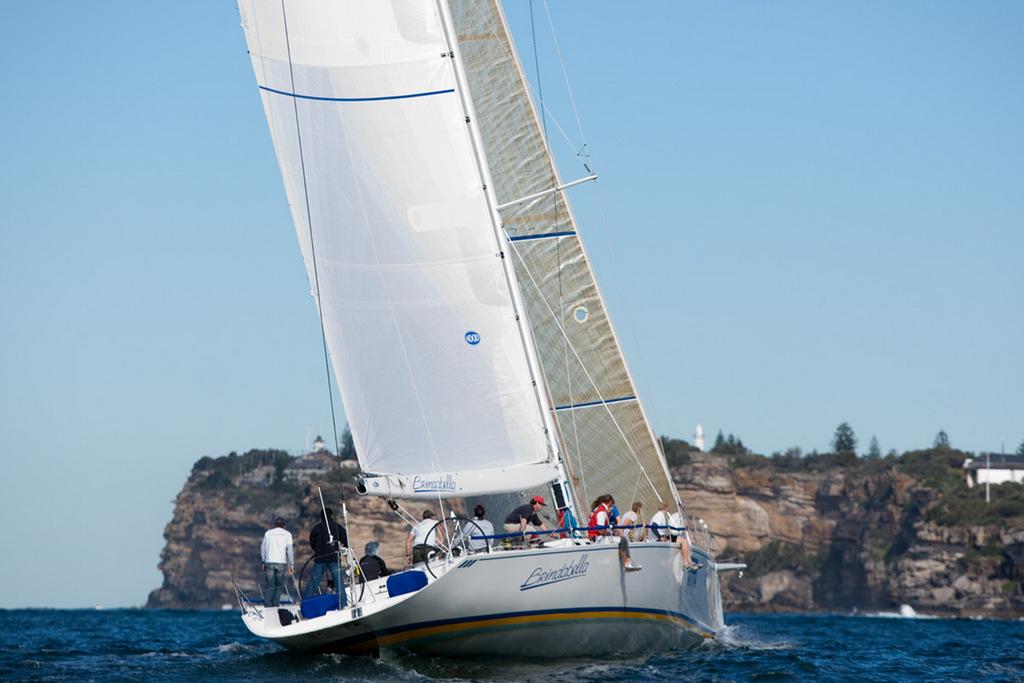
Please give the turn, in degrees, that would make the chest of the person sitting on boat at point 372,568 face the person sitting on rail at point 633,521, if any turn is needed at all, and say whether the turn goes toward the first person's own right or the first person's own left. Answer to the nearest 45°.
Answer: approximately 45° to the first person's own right

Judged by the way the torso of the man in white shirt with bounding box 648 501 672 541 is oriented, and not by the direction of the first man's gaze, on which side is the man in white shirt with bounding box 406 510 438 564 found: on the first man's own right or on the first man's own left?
on the first man's own right

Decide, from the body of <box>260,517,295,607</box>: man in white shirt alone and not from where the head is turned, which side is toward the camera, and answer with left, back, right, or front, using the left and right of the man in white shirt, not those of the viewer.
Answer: back

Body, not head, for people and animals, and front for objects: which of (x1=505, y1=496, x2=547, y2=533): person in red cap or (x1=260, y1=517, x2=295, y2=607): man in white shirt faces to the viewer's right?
the person in red cap

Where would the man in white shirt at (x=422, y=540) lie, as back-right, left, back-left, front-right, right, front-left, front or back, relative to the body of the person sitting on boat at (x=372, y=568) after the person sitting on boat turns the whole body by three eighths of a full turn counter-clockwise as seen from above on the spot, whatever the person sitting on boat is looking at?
back

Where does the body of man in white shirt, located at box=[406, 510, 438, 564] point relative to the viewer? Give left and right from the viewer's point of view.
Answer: facing away from the viewer and to the right of the viewer

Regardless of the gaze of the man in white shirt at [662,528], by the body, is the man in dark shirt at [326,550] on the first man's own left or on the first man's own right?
on the first man's own right

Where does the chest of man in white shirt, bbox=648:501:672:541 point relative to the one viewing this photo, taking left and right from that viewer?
facing the viewer and to the right of the viewer

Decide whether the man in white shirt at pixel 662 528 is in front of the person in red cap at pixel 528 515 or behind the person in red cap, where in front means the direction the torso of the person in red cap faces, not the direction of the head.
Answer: in front

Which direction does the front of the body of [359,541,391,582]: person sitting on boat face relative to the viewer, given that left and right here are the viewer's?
facing away from the viewer and to the right of the viewer
